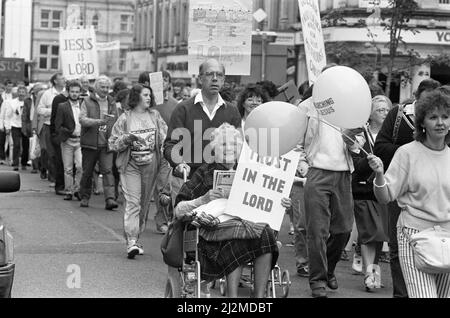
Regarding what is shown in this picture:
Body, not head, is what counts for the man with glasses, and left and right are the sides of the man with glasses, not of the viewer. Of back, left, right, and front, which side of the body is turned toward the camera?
front

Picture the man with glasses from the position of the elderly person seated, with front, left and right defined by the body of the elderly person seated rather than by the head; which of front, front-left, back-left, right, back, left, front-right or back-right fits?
back-left

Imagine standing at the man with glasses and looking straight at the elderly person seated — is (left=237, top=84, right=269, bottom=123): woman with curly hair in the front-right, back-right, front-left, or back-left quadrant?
back-left

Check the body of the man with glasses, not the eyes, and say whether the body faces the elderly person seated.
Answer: yes

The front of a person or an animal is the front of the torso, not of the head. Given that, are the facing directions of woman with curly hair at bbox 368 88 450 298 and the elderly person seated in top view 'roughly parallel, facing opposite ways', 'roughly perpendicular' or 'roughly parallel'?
roughly parallel

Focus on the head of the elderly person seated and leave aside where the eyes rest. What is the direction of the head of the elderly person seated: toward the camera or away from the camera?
toward the camera

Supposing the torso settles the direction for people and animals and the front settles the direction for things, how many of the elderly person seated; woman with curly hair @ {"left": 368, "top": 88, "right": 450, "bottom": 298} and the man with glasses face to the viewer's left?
0

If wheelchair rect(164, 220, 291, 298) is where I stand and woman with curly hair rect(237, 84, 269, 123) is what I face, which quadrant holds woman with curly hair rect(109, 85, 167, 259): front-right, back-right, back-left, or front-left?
front-left

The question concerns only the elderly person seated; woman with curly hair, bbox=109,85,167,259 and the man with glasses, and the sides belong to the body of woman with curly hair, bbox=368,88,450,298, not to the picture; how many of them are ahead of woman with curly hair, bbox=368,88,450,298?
0

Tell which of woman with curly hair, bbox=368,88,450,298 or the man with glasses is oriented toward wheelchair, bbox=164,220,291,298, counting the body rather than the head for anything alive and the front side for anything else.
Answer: the man with glasses

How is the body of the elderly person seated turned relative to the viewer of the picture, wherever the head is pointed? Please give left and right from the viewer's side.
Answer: facing the viewer and to the right of the viewer

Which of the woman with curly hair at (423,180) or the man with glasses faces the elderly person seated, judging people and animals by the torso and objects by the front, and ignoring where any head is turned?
the man with glasses

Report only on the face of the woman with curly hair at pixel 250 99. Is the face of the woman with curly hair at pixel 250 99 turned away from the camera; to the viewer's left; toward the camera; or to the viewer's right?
toward the camera

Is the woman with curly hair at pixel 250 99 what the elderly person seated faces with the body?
no

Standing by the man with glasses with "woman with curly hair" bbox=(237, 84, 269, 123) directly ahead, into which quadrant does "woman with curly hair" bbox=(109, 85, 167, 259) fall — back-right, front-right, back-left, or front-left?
front-left

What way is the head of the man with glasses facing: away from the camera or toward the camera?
toward the camera
